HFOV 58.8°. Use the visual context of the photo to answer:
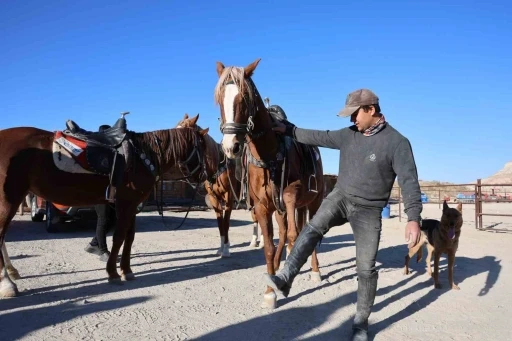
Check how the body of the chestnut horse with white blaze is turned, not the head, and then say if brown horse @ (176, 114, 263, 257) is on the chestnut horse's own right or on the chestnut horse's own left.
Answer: on the chestnut horse's own right

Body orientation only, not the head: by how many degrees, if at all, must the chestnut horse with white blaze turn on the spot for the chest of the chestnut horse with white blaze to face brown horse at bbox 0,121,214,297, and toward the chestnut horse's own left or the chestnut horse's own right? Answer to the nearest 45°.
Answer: approximately 45° to the chestnut horse's own right

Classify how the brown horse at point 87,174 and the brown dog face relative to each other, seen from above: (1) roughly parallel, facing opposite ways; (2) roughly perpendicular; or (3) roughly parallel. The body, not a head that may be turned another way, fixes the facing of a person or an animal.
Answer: roughly perpendicular

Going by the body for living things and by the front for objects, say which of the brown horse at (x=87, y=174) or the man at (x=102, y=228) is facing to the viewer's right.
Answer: the brown horse

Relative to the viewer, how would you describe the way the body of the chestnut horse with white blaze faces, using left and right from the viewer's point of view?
facing the viewer and to the left of the viewer

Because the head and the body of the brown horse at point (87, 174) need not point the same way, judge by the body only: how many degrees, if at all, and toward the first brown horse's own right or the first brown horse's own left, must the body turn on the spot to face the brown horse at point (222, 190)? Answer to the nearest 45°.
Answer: approximately 45° to the first brown horse's own left

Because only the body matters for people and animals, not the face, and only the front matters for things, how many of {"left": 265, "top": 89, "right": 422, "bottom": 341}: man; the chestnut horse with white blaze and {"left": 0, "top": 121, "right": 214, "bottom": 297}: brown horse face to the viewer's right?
1

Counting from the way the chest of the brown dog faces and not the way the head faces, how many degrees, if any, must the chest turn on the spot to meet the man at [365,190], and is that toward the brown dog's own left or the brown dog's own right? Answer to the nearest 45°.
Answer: approximately 45° to the brown dog's own right

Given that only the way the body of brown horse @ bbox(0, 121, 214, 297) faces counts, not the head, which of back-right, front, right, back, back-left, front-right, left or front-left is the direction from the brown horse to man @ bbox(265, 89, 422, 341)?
front-right

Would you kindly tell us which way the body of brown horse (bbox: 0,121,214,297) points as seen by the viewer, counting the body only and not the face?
to the viewer's right
